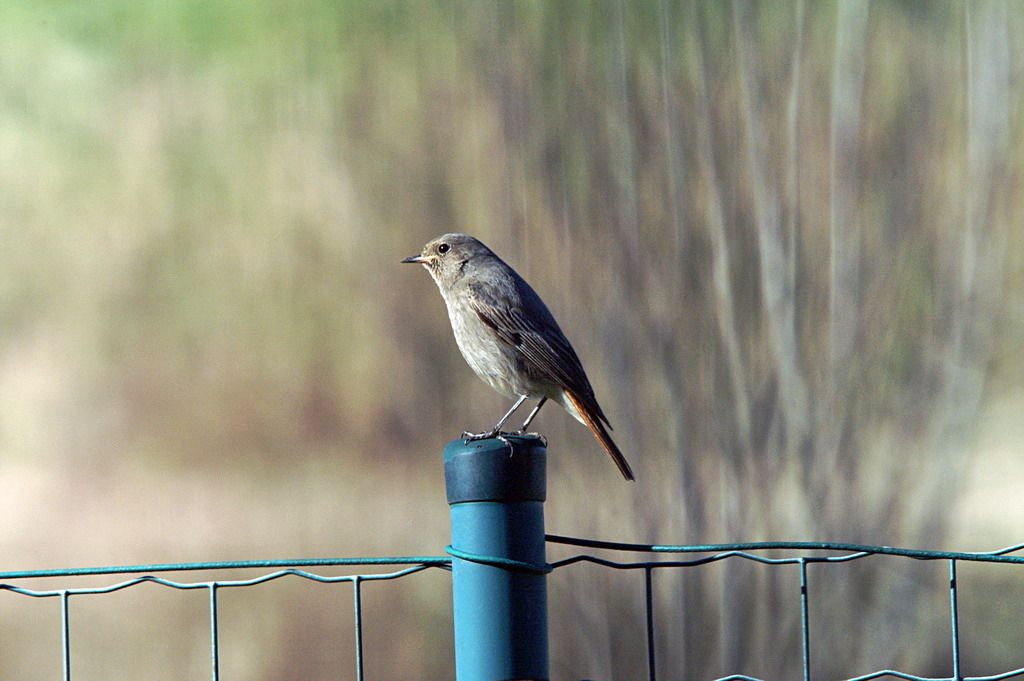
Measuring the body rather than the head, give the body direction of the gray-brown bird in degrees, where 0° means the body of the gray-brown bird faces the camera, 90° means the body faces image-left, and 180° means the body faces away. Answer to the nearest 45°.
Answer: approximately 90°
